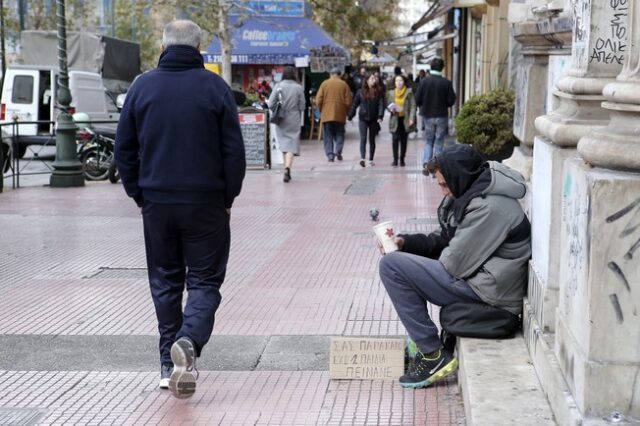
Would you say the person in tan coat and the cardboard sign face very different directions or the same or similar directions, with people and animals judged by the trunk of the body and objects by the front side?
very different directions

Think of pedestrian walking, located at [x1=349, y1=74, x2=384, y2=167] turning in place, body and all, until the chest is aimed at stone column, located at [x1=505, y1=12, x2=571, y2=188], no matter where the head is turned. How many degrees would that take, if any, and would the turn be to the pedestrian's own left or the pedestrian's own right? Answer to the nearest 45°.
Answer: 0° — they already face it

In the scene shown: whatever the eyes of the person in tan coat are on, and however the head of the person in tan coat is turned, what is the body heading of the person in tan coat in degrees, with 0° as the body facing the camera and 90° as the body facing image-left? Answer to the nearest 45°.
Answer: approximately 180°

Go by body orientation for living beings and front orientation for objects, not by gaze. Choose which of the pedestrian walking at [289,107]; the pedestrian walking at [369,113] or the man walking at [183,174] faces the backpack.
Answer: the pedestrian walking at [369,113]

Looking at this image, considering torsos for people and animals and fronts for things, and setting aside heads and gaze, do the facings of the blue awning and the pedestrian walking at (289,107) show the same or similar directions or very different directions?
very different directions

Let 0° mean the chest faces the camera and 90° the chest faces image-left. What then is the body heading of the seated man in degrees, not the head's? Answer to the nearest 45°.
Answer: approximately 90°

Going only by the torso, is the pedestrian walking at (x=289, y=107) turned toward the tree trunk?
yes

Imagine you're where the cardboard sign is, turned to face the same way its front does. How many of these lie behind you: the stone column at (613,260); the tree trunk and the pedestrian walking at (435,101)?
2

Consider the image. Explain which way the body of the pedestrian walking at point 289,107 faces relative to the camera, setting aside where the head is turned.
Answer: away from the camera

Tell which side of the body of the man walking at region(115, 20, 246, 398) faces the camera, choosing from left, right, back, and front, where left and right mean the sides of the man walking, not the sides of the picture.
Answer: back

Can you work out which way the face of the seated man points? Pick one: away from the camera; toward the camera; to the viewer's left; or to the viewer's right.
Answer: to the viewer's left
